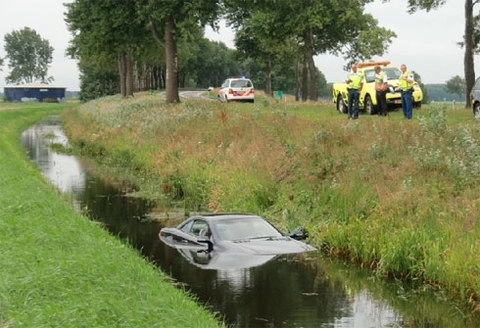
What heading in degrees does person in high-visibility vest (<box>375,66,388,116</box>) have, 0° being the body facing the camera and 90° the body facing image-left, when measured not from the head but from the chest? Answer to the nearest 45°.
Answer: approximately 45°

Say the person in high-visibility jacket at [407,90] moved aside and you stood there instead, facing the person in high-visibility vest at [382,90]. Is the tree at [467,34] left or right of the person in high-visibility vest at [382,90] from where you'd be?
right

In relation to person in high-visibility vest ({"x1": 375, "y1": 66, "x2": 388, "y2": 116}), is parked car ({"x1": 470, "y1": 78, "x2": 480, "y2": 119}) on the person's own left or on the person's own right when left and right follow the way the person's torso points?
on the person's own left

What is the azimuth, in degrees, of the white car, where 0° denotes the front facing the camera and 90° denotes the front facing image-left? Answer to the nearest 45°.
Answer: approximately 135°

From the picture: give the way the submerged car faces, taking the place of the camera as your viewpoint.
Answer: facing the viewer and to the right of the viewer

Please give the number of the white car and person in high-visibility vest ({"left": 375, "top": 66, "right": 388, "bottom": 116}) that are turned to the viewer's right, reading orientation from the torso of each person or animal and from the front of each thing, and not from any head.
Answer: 0

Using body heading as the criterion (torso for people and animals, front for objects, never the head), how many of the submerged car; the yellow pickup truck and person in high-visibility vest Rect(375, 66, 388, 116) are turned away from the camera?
0

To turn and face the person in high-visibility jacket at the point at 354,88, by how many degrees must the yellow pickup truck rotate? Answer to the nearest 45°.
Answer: approximately 90° to its right
